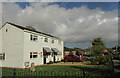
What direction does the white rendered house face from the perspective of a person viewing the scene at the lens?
facing the viewer and to the right of the viewer
